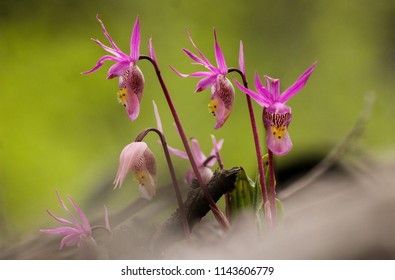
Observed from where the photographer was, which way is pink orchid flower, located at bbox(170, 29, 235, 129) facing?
facing to the left of the viewer

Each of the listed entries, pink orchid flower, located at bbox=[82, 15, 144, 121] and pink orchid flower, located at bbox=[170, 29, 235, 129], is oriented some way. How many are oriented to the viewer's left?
2

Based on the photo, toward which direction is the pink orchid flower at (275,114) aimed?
toward the camera

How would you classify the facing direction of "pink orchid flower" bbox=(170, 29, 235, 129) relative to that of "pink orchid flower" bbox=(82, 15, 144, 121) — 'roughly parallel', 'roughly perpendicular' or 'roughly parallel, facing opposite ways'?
roughly parallel

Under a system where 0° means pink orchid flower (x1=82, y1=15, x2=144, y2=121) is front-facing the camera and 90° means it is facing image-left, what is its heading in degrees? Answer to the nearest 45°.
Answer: approximately 90°

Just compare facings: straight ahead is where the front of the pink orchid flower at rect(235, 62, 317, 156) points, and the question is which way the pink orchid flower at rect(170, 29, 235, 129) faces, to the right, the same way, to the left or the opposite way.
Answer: to the right
